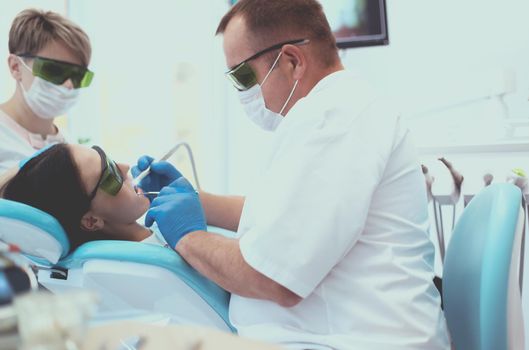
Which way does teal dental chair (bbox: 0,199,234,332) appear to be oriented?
to the viewer's right

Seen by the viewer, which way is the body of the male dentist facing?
to the viewer's left

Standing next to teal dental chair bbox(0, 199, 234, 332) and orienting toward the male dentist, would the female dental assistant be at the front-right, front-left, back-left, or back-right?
back-left

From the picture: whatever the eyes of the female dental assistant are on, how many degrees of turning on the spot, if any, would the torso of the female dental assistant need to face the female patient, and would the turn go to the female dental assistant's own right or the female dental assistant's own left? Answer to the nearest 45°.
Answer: approximately 45° to the female dental assistant's own right

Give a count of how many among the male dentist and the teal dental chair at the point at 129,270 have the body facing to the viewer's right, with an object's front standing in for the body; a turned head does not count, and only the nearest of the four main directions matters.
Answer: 1

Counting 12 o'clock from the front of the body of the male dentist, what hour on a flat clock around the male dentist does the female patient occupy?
The female patient is roughly at 1 o'clock from the male dentist.

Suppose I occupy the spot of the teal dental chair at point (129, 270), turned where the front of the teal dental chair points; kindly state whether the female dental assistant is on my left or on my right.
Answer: on my left

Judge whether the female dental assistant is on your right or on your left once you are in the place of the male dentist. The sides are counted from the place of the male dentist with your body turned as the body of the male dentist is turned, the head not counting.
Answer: on your right

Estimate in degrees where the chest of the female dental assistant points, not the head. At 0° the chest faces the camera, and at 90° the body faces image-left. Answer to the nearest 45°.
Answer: approximately 315°
